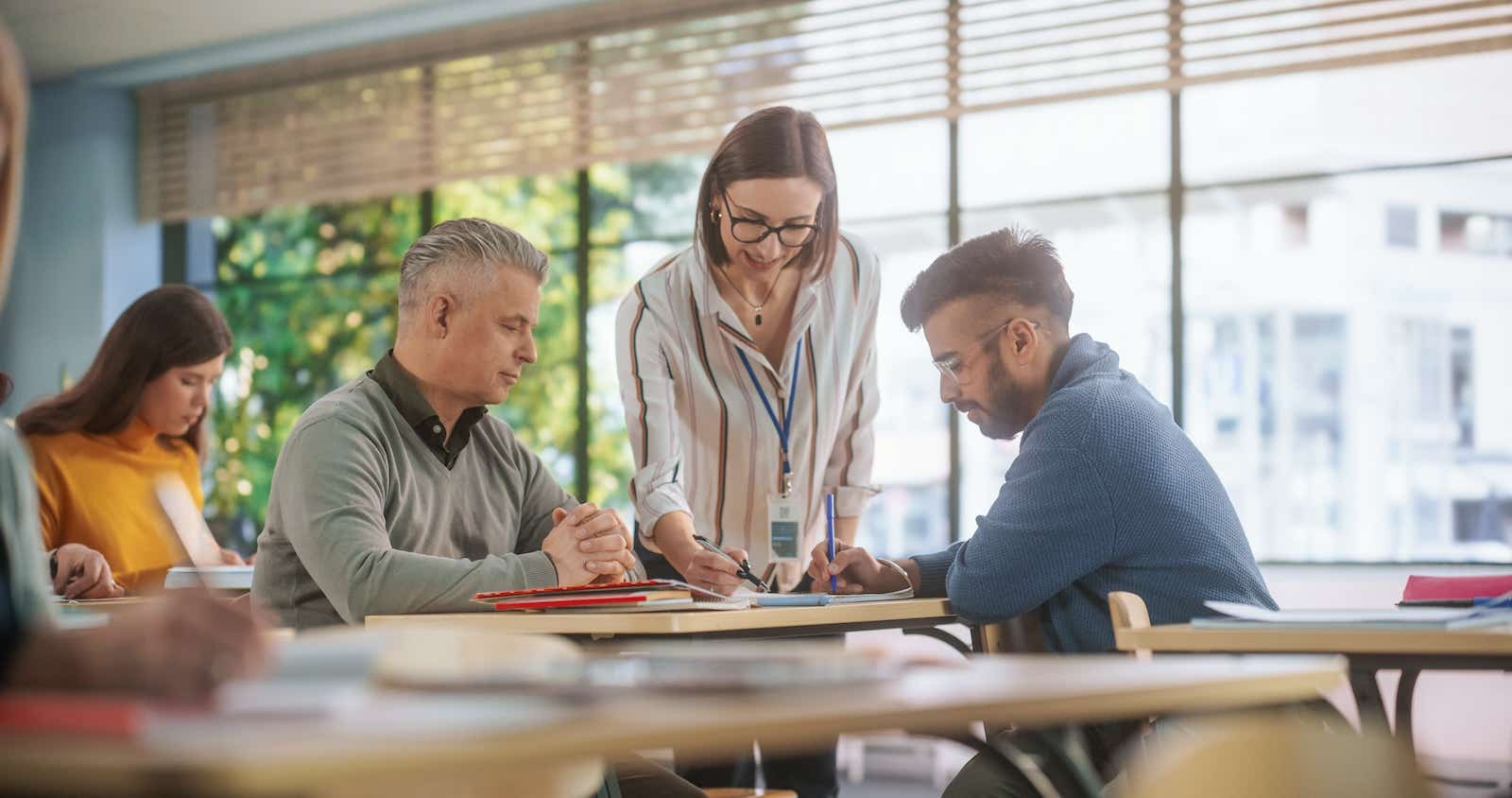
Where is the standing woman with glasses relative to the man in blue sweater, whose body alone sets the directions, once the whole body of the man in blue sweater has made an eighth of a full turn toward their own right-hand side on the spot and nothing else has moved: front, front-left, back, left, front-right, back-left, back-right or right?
front

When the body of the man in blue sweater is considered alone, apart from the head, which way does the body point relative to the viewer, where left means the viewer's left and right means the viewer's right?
facing to the left of the viewer

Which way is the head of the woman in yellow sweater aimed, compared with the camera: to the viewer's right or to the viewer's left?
to the viewer's right

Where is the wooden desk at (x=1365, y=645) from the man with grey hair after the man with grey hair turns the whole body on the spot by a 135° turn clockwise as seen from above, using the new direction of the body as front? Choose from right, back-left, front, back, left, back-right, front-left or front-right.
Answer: back-left

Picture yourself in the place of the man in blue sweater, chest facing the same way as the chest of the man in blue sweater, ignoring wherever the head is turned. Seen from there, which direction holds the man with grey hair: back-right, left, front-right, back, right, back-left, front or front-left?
front

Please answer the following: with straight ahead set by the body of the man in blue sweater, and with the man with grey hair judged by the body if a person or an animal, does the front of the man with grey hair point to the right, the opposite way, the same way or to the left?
the opposite way

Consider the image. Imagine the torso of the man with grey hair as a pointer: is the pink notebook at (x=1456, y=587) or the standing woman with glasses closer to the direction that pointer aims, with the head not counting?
the pink notebook

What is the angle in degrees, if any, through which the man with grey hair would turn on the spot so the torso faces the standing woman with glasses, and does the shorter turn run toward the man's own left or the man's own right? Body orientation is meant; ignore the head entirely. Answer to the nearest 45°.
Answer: approximately 90° to the man's own left

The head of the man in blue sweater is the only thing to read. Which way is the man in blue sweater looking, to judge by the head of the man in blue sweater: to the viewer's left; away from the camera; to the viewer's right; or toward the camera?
to the viewer's left

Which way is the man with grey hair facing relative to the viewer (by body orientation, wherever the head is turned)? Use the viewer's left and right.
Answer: facing the viewer and to the right of the viewer

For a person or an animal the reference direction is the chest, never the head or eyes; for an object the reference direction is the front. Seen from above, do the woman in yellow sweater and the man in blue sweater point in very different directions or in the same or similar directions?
very different directions

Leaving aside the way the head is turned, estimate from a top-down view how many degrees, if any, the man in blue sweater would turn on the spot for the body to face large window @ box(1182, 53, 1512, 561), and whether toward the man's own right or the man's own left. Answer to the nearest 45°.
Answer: approximately 90° to the man's own right
